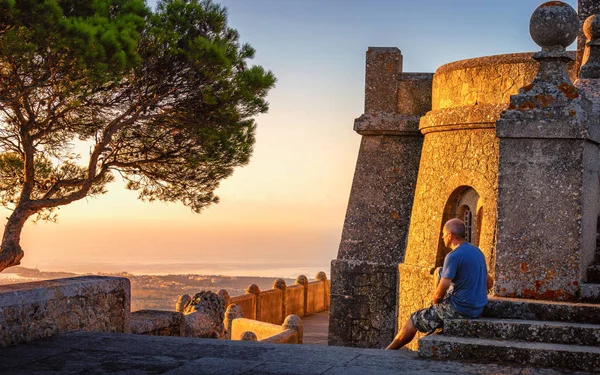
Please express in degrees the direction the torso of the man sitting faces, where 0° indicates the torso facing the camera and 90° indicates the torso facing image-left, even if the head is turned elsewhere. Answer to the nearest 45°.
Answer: approximately 135°

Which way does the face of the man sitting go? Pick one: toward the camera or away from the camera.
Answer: away from the camera

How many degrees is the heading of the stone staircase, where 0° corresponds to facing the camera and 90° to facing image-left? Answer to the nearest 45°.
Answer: approximately 45°
